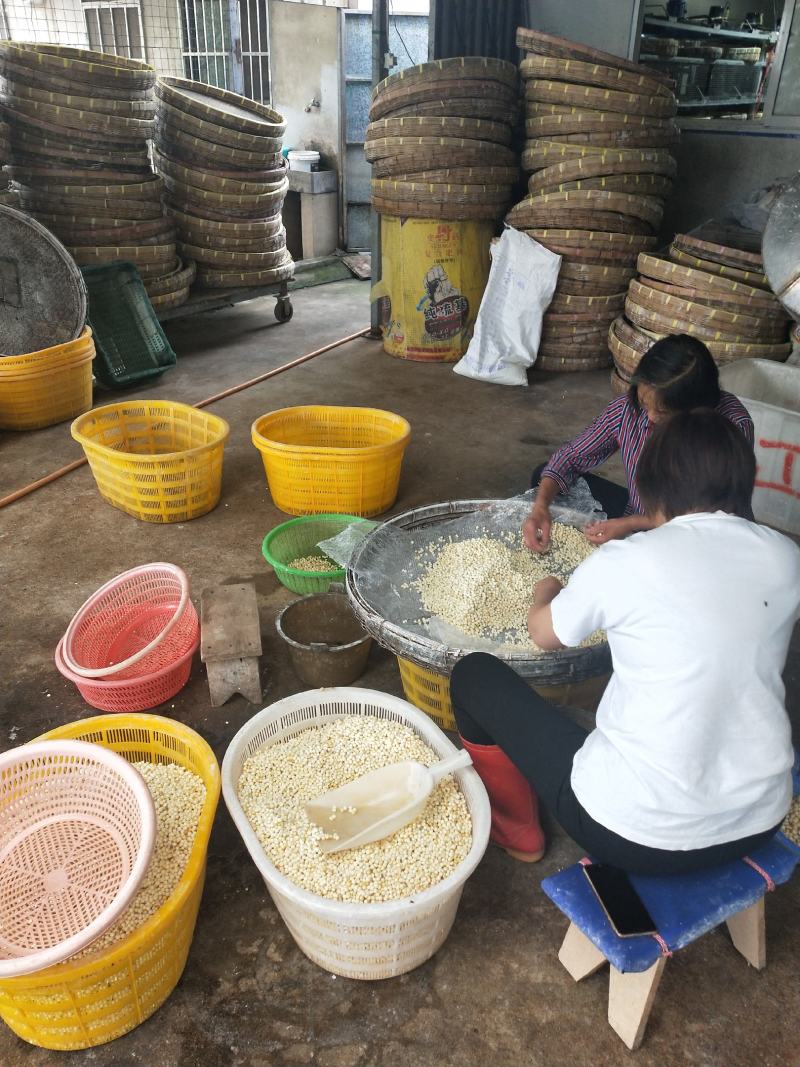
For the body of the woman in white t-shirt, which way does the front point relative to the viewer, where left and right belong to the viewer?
facing away from the viewer and to the left of the viewer

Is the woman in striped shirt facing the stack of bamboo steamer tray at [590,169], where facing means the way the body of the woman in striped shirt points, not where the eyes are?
no

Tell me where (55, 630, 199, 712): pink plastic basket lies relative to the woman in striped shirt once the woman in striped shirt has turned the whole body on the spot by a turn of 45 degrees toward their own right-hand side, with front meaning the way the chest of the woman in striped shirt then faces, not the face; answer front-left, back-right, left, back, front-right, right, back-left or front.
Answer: front-left

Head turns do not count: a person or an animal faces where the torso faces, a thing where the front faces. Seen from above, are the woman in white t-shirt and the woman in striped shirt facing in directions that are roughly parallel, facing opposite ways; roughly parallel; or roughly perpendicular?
roughly perpendicular

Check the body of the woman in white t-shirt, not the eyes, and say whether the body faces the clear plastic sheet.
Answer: yes

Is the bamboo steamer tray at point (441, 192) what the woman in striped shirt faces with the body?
no

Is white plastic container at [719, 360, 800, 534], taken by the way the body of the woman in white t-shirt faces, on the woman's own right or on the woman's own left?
on the woman's own right

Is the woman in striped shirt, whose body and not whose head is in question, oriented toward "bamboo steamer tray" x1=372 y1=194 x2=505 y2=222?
no

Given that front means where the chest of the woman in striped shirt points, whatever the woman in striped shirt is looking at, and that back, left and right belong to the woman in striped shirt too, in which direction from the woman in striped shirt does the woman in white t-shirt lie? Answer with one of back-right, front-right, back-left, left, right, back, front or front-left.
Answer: front-left

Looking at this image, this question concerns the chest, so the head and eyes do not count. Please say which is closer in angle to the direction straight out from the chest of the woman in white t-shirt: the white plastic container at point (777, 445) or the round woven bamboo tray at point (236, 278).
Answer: the round woven bamboo tray

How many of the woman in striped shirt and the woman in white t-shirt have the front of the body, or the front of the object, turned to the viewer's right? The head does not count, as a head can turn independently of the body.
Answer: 0

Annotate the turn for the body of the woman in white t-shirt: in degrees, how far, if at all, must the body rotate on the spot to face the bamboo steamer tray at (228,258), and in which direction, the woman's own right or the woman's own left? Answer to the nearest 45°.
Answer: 0° — they already face it

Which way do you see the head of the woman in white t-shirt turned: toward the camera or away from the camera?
away from the camera

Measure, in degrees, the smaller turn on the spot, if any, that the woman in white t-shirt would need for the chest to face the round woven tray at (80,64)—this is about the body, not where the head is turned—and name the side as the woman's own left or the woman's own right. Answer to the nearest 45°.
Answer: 0° — they already face it

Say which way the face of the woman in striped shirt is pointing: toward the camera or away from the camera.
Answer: toward the camera

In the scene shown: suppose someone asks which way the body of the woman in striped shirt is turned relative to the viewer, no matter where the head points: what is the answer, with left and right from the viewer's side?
facing the viewer and to the left of the viewer

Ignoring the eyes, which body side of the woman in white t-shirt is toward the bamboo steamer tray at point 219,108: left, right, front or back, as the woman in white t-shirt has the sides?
front

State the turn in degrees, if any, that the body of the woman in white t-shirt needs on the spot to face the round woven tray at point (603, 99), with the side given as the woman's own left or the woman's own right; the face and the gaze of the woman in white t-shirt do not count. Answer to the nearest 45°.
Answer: approximately 45° to the woman's own right

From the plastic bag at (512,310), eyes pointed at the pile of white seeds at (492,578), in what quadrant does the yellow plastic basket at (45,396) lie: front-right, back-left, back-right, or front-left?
front-right
